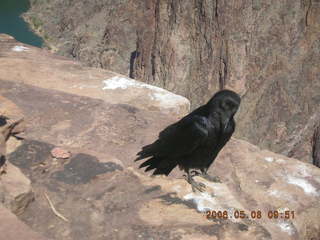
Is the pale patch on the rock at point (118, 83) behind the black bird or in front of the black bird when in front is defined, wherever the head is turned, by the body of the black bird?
behind

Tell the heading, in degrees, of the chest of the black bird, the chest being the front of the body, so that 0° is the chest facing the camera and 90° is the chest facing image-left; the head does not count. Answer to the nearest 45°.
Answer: approximately 315°

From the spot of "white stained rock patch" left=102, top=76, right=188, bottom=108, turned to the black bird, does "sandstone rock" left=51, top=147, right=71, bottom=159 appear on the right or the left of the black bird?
right

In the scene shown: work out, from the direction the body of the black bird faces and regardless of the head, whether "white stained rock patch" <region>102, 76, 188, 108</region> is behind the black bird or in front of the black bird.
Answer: behind
